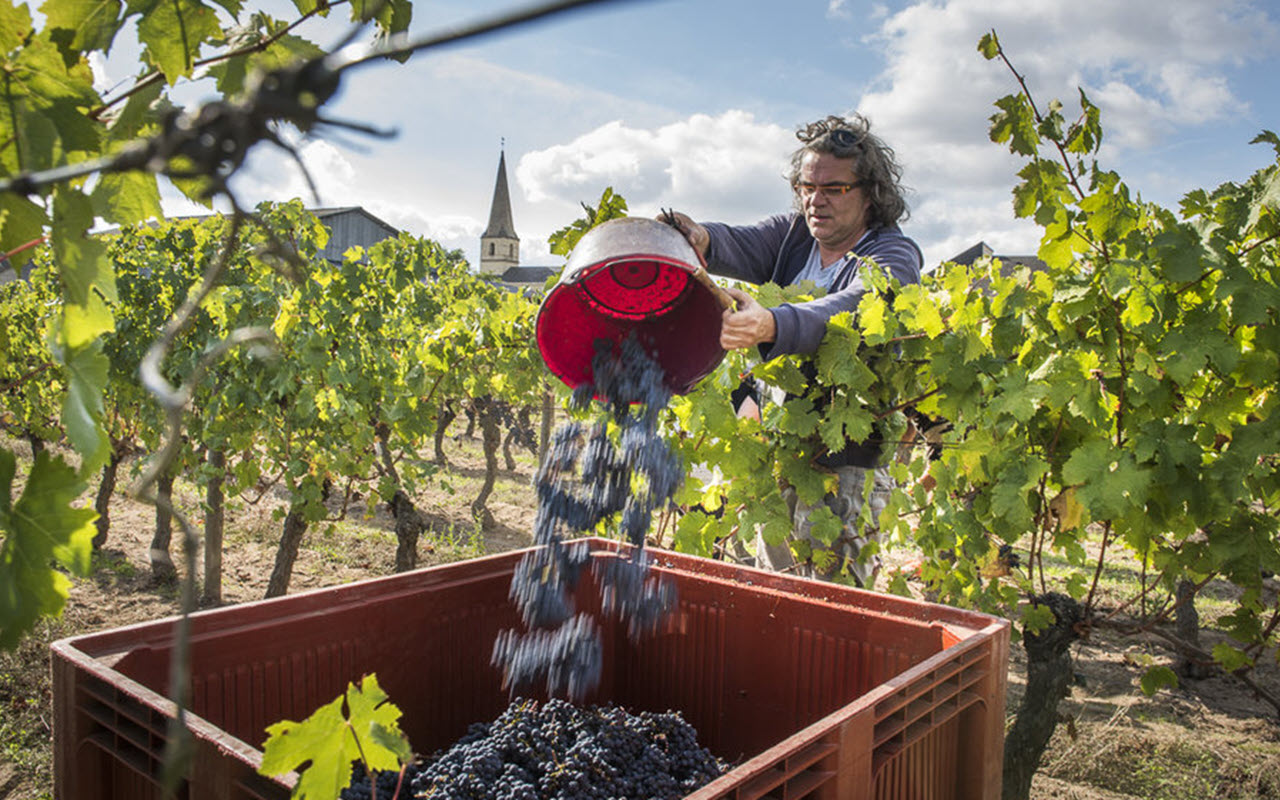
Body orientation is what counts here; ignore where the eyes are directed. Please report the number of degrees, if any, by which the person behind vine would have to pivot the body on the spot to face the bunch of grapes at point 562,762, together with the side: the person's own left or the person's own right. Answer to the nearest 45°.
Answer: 0° — they already face it

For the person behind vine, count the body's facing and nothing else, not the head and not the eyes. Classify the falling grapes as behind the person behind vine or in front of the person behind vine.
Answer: in front

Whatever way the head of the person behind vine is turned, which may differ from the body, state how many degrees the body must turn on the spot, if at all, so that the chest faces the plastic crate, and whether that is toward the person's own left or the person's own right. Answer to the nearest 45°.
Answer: approximately 45° to the person's own left

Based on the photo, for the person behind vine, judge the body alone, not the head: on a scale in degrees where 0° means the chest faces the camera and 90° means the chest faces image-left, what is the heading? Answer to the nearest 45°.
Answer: approximately 45°
